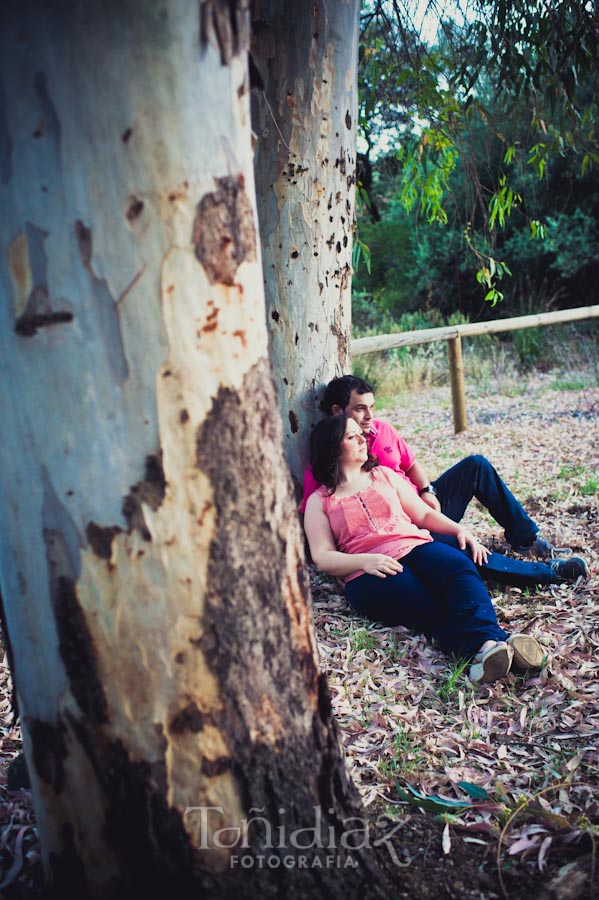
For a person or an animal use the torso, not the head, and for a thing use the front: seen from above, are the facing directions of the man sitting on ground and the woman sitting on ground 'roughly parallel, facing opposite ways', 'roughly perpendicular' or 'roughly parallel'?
roughly parallel

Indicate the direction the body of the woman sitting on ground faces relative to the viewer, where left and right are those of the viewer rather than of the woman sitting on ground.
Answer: facing the viewer and to the right of the viewer

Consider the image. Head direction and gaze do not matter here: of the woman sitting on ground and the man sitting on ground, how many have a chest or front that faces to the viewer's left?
0
